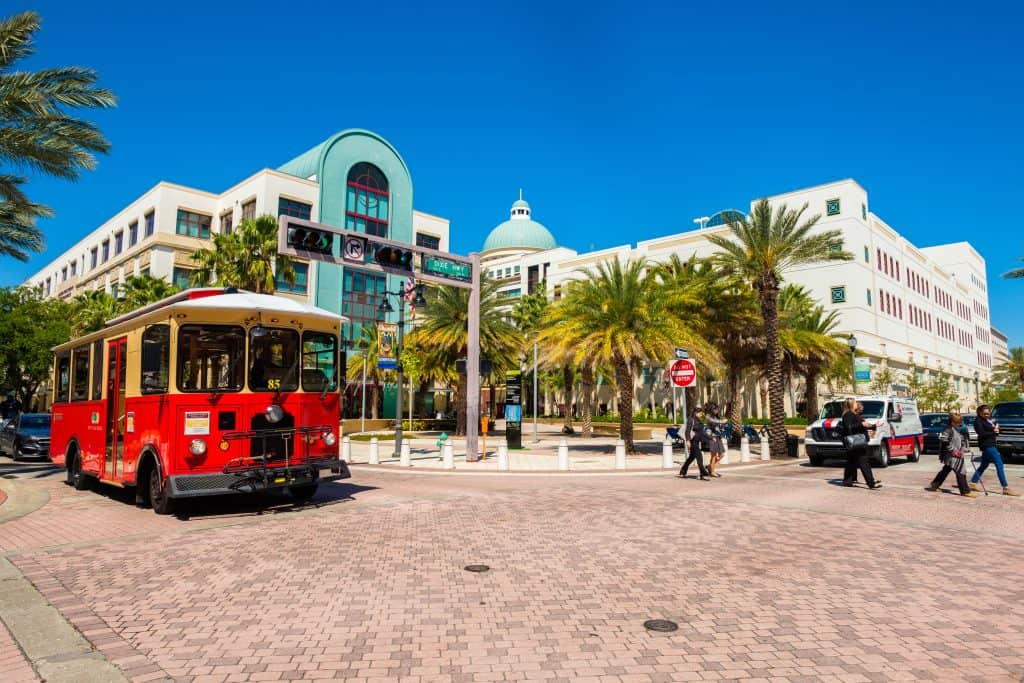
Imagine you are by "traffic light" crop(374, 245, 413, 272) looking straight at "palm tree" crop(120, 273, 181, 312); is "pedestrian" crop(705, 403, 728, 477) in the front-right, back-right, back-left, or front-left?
back-right

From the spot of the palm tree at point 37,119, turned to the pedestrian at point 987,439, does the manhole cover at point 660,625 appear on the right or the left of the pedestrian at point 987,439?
right

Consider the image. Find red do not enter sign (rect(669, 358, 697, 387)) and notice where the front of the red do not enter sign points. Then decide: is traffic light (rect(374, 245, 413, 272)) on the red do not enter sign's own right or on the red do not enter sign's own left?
on the red do not enter sign's own right

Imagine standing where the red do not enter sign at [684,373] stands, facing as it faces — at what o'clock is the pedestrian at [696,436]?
The pedestrian is roughly at 12 o'clock from the red do not enter sign.
